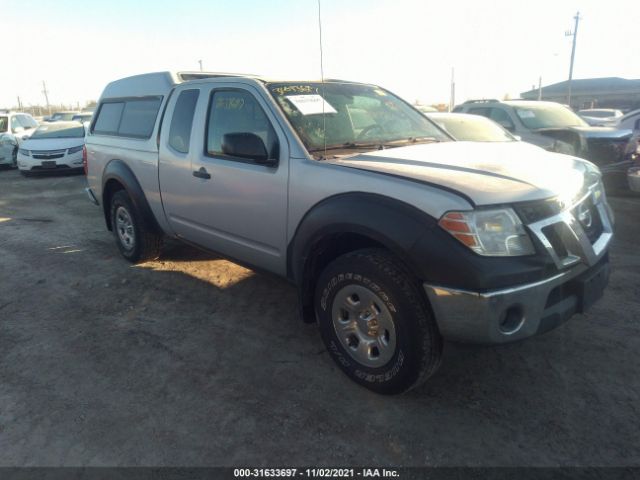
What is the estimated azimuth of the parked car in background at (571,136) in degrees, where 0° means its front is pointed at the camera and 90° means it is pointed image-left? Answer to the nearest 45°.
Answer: approximately 315°

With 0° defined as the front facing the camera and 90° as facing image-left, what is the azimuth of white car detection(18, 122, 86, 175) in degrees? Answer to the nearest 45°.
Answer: approximately 0°

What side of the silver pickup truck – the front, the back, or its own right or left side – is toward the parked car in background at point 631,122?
left

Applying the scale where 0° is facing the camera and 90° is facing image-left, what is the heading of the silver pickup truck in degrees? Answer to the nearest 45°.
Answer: approximately 315°

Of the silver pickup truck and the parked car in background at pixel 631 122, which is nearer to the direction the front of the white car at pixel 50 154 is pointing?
the silver pickup truck

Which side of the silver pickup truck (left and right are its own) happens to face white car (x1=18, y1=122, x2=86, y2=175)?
back

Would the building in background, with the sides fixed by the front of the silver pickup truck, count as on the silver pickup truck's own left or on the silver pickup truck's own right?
on the silver pickup truck's own left
